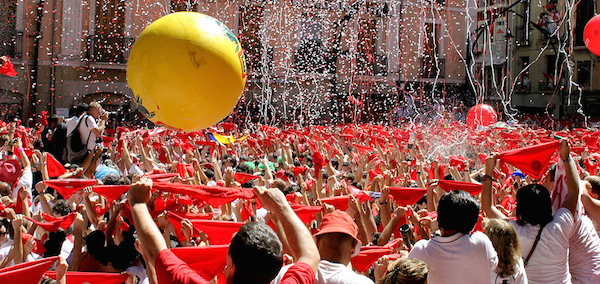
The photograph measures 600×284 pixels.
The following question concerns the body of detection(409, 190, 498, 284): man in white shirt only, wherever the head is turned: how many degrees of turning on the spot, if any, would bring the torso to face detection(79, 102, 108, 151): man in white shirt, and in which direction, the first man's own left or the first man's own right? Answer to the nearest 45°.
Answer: approximately 45° to the first man's own left

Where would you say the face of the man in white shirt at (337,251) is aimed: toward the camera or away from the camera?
away from the camera

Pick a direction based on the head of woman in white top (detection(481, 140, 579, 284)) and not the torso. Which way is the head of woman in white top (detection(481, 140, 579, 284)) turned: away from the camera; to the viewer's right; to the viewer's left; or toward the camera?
away from the camera

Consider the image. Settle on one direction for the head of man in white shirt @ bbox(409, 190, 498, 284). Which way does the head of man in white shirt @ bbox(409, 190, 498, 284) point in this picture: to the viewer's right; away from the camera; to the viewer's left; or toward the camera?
away from the camera

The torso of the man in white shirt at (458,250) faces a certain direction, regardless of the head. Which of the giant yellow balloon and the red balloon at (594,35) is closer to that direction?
the red balloon

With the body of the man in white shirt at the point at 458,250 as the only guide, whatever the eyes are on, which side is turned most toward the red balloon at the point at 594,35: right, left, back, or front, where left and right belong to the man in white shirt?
front

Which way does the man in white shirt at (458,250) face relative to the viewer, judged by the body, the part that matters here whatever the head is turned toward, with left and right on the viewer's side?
facing away from the viewer

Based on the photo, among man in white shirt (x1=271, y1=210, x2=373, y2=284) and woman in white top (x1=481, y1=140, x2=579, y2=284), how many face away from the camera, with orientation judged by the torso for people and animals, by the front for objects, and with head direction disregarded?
2

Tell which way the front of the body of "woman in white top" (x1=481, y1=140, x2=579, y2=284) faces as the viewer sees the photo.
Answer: away from the camera

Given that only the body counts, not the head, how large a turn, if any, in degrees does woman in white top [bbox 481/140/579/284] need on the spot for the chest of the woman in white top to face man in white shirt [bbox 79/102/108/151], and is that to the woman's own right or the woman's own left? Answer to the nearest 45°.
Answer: approximately 45° to the woman's own left

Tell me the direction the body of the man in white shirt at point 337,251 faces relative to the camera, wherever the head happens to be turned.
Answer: away from the camera
